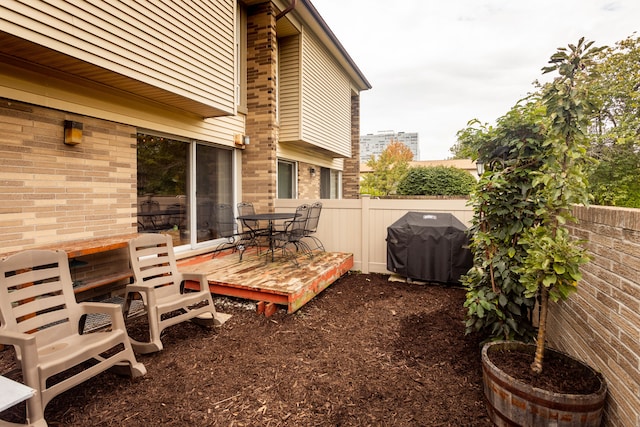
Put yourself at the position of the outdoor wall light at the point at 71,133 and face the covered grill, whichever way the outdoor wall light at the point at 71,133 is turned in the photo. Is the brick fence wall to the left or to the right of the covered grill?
right

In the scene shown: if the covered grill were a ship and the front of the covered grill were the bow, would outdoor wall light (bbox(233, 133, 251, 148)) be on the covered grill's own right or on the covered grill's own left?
on the covered grill's own right

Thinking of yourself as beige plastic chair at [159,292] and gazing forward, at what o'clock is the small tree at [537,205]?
The small tree is roughly at 12 o'clock from the beige plastic chair.

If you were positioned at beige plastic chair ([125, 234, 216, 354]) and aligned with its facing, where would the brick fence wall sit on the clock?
The brick fence wall is roughly at 12 o'clock from the beige plastic chair.

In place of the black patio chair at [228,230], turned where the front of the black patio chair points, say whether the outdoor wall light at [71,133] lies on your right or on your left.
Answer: on your right

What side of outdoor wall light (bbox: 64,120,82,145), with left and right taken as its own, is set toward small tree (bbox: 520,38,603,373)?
front

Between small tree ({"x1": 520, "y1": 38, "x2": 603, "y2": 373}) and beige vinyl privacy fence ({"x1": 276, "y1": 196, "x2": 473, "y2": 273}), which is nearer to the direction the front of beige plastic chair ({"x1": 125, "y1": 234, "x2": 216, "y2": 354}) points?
the small tree

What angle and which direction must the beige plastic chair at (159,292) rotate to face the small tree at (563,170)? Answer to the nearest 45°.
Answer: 0° — it already faces it

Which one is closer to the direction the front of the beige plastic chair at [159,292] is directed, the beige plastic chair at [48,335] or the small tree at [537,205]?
the small tree

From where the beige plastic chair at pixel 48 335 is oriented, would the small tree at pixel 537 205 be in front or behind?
in front
